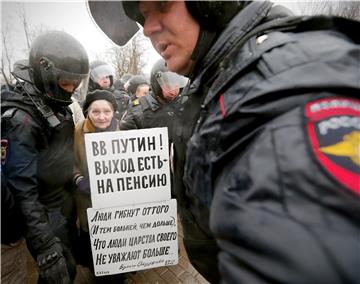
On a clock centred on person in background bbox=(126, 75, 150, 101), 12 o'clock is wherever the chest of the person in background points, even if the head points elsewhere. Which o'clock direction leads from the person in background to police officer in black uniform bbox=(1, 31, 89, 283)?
The police officer in black uniform is roughly at 2 o'clock from the person in background.

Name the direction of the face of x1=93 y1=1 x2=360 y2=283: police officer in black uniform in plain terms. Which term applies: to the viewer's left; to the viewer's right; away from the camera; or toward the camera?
to the viewer's left

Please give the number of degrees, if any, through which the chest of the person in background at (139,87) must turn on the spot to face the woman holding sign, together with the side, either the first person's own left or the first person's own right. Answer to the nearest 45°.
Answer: approximately 45° to the first person's own right

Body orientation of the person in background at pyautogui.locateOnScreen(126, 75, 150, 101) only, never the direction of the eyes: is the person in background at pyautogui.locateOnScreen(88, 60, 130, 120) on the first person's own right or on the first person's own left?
on the first person's own right
